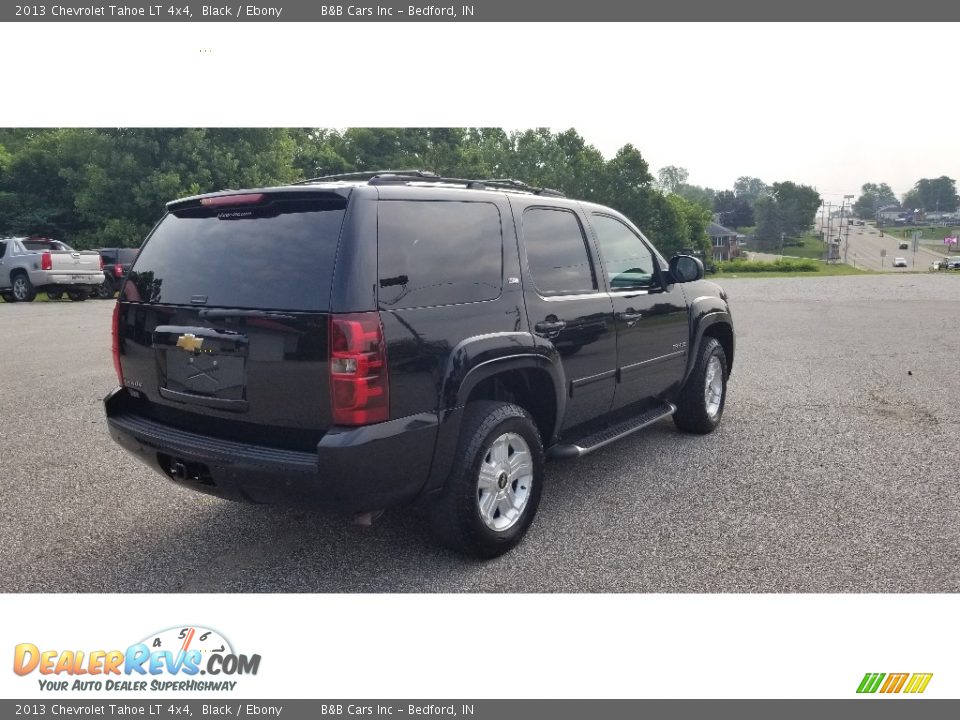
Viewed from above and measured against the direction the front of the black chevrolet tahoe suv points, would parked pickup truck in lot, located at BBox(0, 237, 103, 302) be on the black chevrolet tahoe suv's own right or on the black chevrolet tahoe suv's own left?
on the black chevrolet tahoe suv's own left

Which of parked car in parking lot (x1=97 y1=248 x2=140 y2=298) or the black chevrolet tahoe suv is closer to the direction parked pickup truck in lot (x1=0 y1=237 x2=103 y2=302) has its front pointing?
the parked car in parking lot

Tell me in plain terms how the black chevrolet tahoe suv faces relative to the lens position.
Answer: facing away from the viewer and to the right of the viewer

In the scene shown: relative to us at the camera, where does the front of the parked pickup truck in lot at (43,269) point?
facing away from the viewer and to the left of the viewer

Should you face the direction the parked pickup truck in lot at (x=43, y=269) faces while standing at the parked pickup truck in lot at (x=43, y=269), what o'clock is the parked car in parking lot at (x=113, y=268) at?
the parked car in parking lot at (x=113, y=268) is roughly at 3 o'clock from the parked pickup truck in lot at (x=43, y=269).

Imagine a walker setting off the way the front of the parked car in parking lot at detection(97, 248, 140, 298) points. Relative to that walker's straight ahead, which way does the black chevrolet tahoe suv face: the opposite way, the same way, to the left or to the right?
to the right

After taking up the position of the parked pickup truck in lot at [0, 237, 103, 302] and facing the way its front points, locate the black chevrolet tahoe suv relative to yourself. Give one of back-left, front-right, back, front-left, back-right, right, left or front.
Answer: back-left

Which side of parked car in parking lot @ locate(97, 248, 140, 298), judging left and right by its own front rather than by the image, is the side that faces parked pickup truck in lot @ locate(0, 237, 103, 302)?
left

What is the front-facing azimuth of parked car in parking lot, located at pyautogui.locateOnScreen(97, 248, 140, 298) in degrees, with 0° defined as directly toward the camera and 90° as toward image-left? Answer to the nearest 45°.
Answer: approximately 135°
